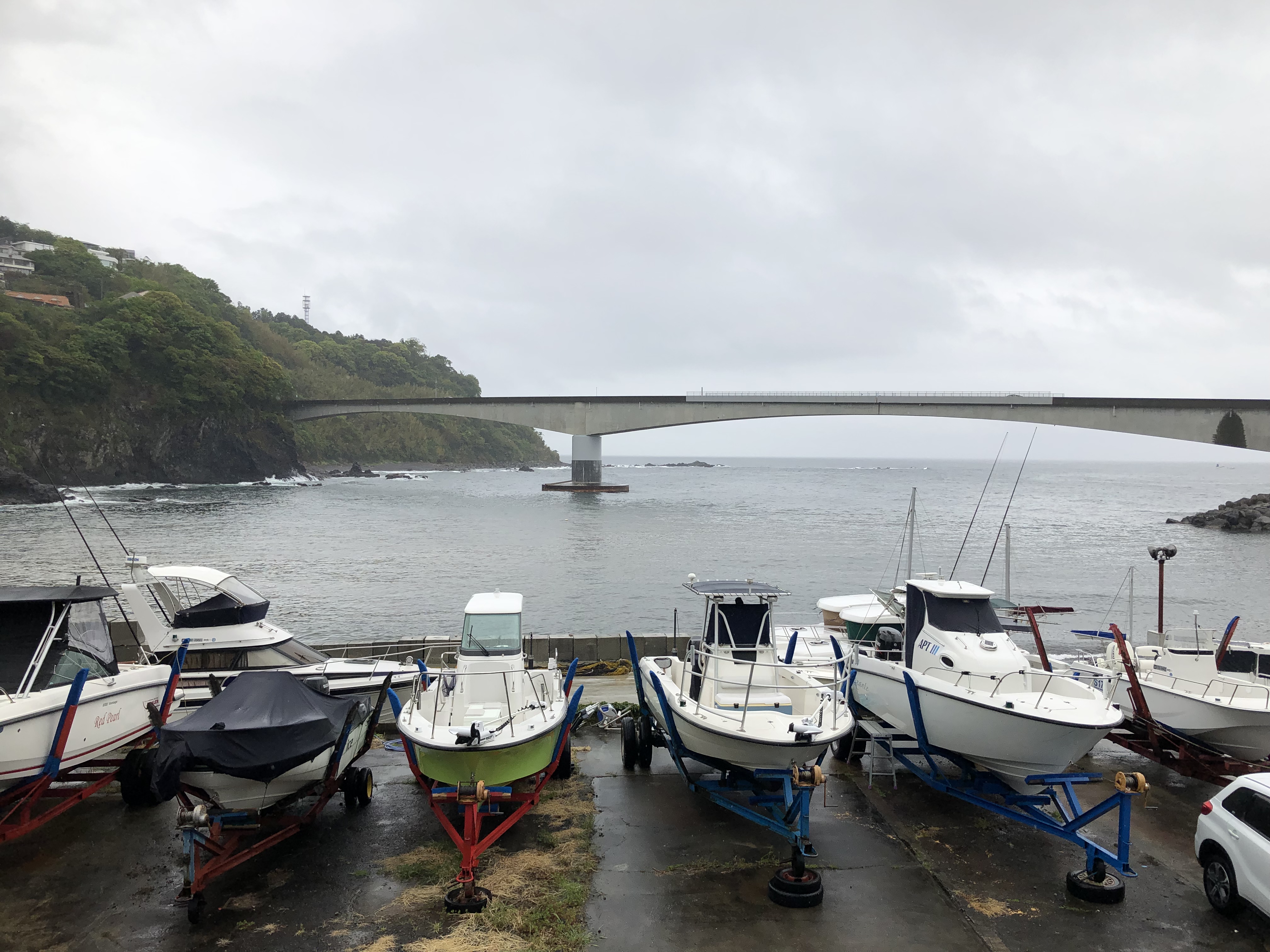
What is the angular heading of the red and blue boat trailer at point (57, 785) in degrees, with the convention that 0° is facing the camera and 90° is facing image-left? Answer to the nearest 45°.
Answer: approximately 45°

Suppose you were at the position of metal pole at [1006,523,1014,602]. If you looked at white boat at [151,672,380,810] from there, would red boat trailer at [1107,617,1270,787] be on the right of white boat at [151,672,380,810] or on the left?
left

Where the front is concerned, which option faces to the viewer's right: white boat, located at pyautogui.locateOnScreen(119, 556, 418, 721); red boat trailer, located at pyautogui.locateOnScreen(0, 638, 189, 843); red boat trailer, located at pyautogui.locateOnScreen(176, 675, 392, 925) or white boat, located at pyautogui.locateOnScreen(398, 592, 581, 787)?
white boat, located at pyautogui.locateOnScreen(119, 556, 418, 721)

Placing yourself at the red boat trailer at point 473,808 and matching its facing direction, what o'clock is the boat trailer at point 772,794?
The boat trailer is roughly at 9 o'clock from the red boat trailer.

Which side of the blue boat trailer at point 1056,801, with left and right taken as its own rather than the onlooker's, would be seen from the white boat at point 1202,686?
left

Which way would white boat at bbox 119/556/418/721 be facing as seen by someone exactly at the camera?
facing to the right of the viewer

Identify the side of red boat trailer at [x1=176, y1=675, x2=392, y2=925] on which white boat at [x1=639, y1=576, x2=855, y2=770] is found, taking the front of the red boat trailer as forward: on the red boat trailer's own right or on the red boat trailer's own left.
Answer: on the red boat trailer's own left

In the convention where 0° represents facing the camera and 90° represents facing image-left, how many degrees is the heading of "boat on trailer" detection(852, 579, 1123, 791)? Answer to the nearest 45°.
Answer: approximately 315°

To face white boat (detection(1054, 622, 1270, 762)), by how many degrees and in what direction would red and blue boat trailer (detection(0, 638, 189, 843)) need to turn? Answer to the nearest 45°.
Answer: approximately 90° to its left

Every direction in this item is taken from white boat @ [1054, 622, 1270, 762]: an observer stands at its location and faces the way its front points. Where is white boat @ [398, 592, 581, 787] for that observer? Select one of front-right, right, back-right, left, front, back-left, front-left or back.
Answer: right

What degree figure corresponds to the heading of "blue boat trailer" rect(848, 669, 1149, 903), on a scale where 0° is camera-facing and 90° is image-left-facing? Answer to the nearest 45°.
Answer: approximately 315°

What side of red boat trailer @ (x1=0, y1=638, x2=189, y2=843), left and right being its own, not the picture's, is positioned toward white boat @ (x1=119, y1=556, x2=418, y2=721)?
back

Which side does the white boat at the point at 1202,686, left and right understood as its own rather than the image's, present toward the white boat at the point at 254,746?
right
